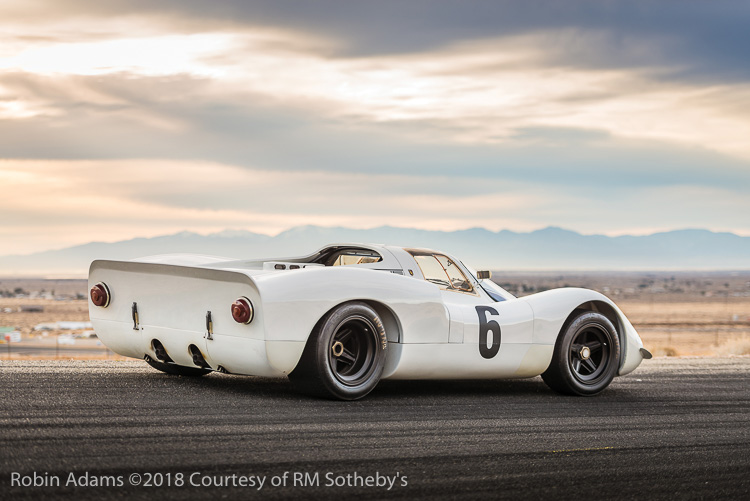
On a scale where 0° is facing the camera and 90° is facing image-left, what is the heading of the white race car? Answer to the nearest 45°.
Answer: approximately 225°
